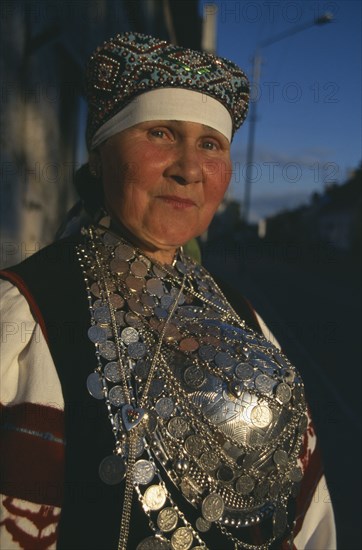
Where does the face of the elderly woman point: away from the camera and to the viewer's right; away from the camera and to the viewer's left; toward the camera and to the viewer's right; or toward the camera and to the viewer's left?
toward the camera and to the viewer's right

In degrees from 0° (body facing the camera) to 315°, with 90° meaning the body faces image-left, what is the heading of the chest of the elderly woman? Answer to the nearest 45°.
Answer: approximately 315°
